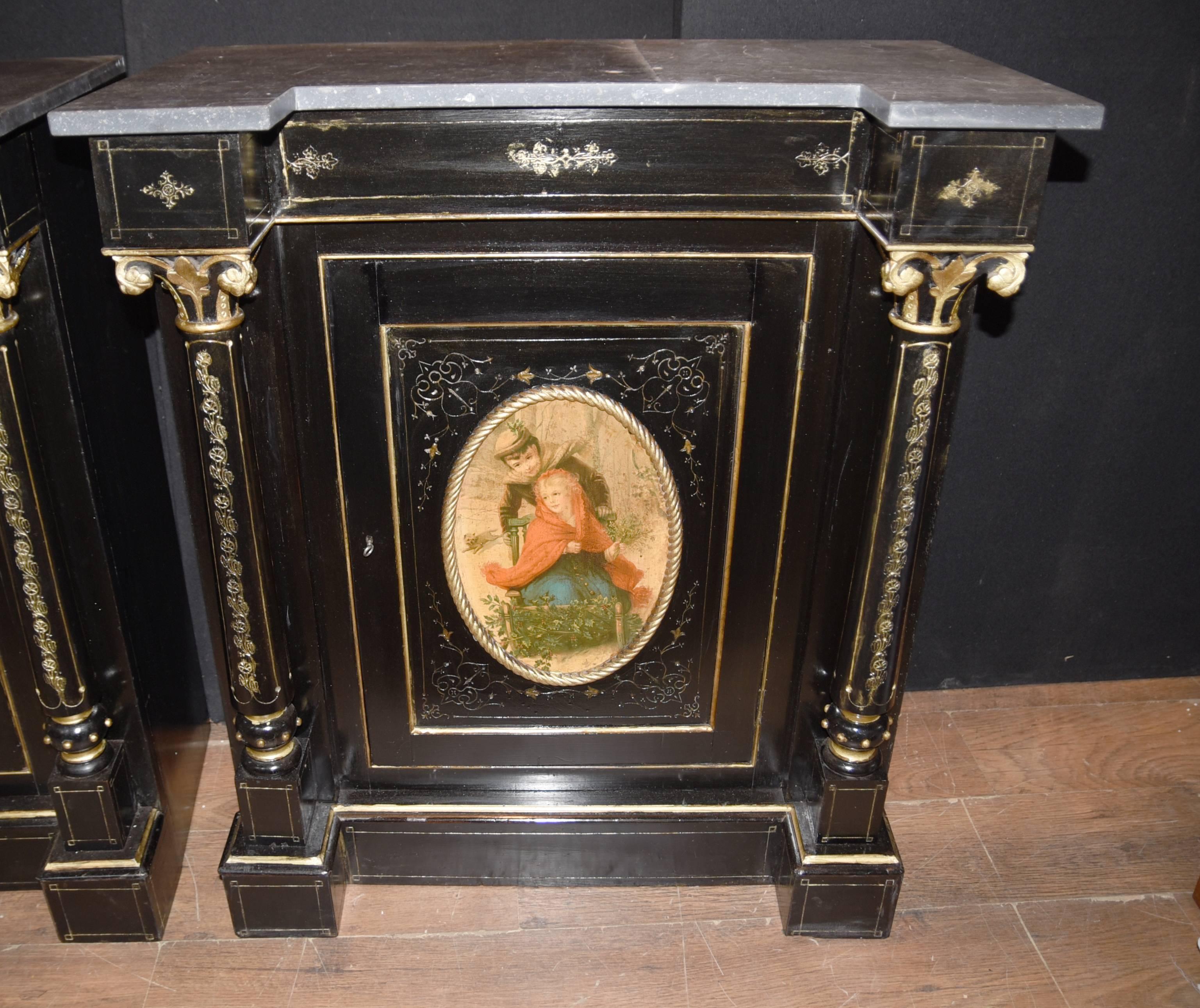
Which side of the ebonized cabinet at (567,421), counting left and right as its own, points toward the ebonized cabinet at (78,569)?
right

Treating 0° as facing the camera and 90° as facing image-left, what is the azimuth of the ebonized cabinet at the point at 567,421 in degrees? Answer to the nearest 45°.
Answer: approximately 0°
